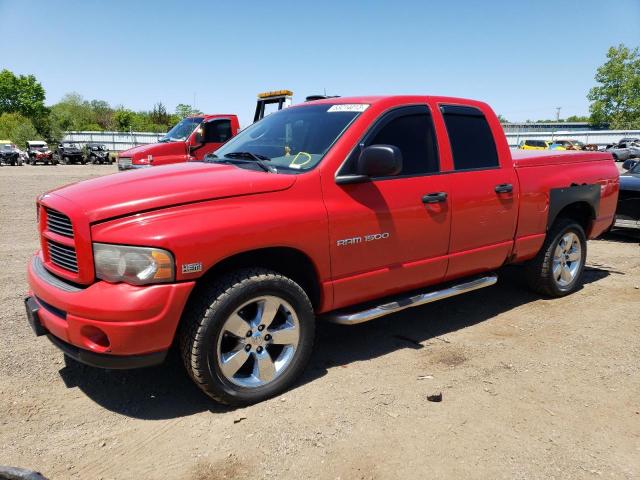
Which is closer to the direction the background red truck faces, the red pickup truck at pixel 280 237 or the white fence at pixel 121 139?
the red pickup truck

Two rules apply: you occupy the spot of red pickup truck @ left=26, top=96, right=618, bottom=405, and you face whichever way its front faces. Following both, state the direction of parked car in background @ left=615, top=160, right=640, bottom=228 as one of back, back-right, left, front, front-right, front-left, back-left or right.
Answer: back

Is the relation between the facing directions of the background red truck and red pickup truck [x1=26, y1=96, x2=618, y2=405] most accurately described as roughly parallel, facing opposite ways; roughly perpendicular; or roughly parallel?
roughly parallel

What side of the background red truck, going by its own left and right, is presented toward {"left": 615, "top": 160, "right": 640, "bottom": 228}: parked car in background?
left

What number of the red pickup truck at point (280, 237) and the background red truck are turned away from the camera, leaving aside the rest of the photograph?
0

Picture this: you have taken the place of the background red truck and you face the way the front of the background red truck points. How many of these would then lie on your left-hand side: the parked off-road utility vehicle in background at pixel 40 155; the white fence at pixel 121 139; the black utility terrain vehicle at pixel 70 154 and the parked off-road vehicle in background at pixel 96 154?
0

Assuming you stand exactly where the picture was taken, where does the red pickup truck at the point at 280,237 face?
facing the viewer and to the left of the viewer

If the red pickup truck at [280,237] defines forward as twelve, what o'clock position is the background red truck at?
The background red truck is roughly at 4 o'clock from the red pickup truck.

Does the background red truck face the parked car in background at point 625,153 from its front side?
no

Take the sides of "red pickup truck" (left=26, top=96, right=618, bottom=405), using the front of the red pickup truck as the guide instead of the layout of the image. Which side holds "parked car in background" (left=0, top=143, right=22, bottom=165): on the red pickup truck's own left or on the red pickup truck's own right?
on the red pickup truck's own right

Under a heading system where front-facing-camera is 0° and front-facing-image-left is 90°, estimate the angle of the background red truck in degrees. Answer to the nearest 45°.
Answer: approximately 45°

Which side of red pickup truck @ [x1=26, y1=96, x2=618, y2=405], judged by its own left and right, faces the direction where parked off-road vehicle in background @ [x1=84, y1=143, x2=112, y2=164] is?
right

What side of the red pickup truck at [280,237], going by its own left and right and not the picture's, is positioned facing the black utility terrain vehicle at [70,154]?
right

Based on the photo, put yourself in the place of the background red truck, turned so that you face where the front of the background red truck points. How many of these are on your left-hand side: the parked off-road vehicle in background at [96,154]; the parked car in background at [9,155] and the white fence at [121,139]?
0

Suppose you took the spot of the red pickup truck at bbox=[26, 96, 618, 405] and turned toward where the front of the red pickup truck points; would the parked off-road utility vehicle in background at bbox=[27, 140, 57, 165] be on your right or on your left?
on your right
